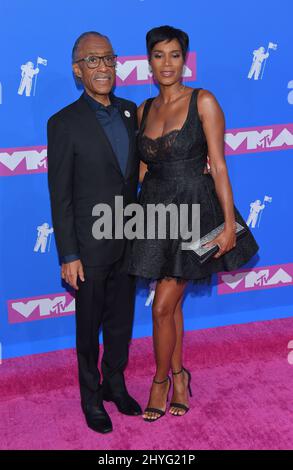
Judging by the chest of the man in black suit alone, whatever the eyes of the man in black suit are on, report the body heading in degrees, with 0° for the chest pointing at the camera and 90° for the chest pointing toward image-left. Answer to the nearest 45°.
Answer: approximately 315°

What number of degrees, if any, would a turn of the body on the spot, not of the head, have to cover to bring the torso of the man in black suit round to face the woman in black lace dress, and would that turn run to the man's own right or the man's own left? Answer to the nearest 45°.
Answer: approximately 45° to the man's own left
